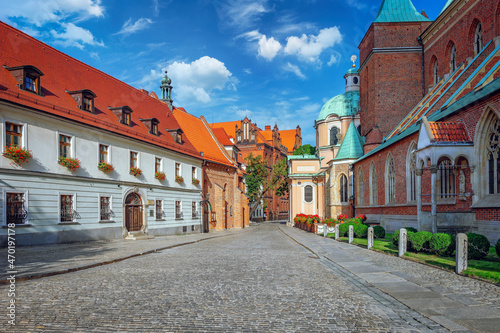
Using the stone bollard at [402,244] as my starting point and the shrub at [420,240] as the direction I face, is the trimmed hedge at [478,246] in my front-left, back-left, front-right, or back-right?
front-right

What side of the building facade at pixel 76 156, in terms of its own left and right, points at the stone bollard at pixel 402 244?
front

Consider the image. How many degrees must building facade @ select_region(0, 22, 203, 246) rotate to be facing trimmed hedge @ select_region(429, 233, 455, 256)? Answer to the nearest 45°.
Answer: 0° — it already faces it

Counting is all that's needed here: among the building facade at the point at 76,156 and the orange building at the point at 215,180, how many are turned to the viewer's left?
0

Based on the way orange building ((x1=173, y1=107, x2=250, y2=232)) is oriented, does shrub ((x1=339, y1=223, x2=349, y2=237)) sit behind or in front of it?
in front

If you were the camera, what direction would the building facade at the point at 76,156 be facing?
facing the viewer and to the right of the viewer

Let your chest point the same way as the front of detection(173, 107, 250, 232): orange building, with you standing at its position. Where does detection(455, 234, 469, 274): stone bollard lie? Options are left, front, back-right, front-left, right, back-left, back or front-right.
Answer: front-right

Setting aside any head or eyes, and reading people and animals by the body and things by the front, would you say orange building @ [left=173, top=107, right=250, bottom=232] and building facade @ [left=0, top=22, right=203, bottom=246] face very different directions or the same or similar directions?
same or similar directions

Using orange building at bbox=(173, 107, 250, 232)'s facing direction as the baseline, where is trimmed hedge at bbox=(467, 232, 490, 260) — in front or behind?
in front
